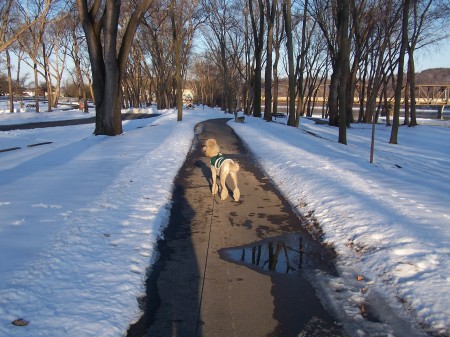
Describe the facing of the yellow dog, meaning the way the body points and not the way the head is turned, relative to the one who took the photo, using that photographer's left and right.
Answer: facing away from the viewer and to the left of the viewer
